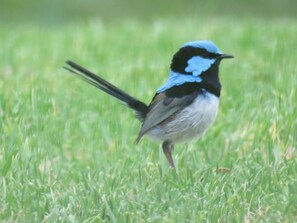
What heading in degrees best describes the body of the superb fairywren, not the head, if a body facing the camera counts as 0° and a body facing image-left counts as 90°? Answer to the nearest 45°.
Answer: approximately 270°
